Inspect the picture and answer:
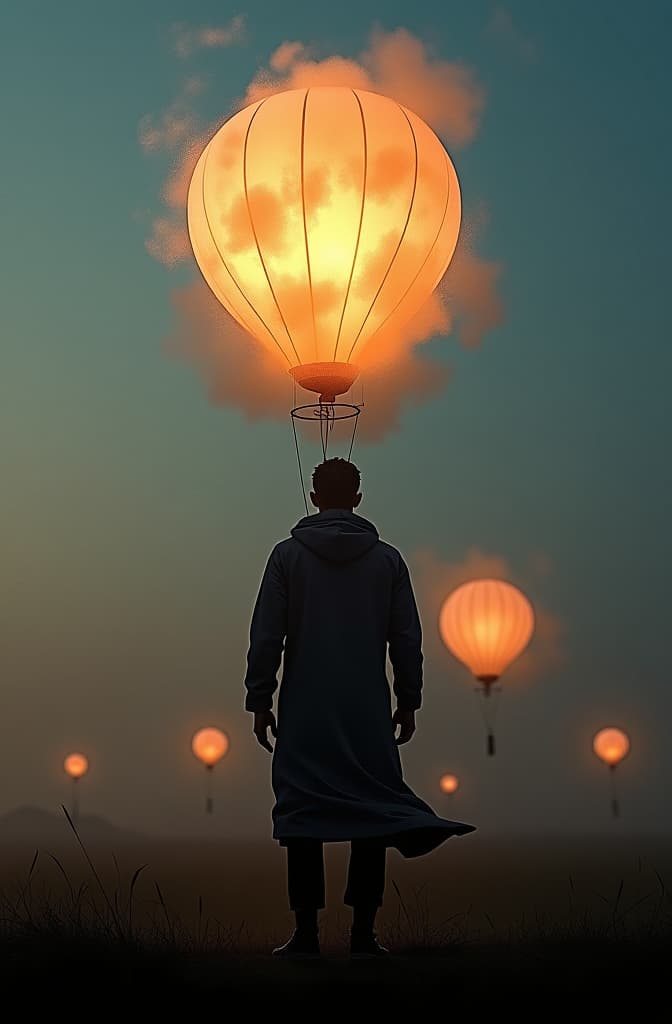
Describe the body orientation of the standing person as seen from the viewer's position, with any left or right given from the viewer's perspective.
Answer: facing away from the viewer

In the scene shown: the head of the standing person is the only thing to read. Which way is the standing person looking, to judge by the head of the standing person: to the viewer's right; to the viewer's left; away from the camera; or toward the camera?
away from the camera

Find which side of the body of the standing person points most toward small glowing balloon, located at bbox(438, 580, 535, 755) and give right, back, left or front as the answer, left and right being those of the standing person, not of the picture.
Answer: front
